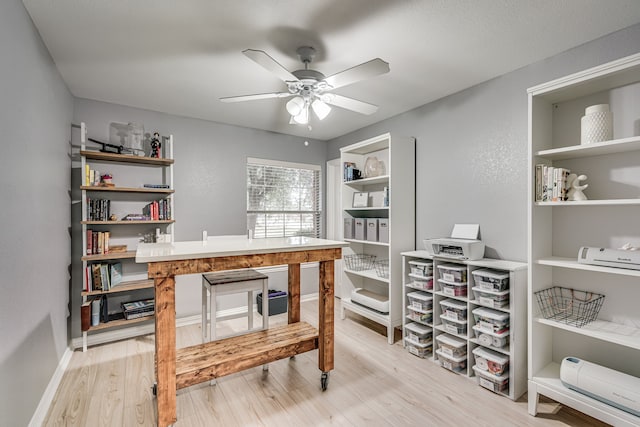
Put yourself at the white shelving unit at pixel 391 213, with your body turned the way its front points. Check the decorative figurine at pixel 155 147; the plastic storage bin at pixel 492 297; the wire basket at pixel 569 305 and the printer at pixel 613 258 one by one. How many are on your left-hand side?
3

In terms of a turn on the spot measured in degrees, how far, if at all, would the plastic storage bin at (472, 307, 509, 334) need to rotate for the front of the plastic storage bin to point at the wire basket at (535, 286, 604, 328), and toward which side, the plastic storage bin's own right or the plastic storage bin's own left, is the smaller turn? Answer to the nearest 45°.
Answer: approximately 135° to the plastic storage bin's own left

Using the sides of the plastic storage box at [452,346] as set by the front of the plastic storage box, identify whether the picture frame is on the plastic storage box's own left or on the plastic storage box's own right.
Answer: on the plastic storage box's own right

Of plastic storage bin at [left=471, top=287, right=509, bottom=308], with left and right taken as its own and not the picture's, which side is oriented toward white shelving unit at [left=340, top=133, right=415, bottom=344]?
right
